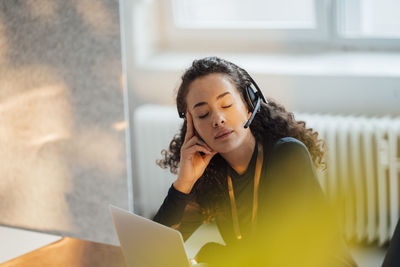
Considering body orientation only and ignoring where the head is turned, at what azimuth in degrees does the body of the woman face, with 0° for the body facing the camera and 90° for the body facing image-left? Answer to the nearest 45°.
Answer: approximately 45°

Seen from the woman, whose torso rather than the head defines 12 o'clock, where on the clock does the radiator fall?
The radiator is roughly at 5 o'clock from the woman.
